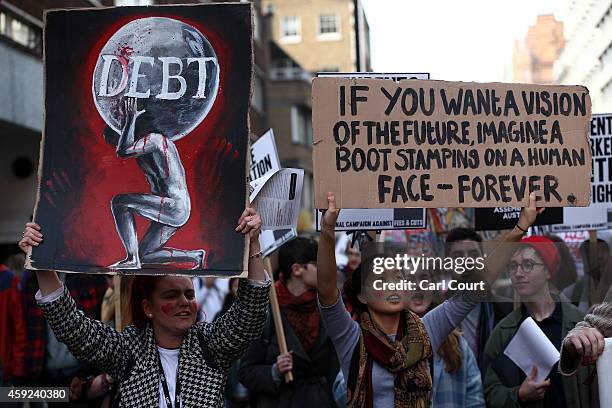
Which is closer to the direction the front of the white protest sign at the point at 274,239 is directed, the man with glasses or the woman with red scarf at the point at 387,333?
the woman with red scarf

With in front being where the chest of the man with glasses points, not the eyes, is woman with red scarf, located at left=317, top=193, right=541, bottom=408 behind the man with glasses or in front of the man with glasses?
in front

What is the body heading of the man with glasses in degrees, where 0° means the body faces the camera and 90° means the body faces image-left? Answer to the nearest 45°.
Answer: approximately 0°

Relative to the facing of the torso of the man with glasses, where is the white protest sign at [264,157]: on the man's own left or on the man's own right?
on the man's own right

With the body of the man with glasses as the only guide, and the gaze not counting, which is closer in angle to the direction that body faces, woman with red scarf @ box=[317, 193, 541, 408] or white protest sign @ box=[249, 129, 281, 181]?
the woman with red scarf

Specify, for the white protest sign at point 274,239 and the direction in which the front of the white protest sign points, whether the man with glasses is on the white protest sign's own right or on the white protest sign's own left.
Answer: on the white protest sign's own left

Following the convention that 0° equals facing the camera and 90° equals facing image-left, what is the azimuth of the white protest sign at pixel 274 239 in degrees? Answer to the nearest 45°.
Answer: approximately 0°
